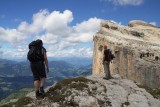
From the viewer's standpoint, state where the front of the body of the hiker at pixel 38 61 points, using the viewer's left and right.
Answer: facing away from the viewer and to the right of the viewer
